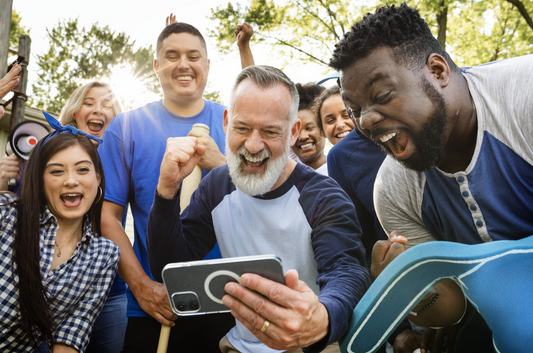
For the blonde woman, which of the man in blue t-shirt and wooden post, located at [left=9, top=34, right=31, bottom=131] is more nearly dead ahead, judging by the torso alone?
the man in blue t-shirt

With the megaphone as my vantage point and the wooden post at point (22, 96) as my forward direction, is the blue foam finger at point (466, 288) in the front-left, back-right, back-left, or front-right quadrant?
back-right

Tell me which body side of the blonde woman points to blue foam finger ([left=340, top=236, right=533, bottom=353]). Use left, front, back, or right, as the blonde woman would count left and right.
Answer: front

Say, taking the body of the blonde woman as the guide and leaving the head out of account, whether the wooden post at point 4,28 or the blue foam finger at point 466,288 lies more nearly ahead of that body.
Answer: the blue foam finger

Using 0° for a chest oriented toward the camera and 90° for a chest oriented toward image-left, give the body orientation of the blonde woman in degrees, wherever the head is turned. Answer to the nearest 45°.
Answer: approximately 315°

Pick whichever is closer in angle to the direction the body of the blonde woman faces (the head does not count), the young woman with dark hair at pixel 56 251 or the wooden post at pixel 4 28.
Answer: the young woman with dark hair

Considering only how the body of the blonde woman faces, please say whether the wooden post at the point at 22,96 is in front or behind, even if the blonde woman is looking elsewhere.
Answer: behind

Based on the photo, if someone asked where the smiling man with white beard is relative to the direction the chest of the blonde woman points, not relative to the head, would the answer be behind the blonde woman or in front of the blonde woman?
in front
